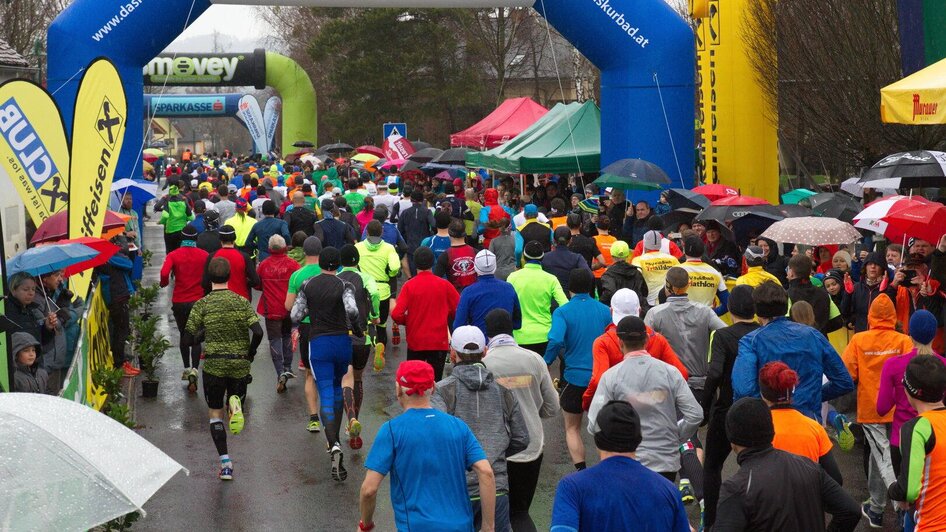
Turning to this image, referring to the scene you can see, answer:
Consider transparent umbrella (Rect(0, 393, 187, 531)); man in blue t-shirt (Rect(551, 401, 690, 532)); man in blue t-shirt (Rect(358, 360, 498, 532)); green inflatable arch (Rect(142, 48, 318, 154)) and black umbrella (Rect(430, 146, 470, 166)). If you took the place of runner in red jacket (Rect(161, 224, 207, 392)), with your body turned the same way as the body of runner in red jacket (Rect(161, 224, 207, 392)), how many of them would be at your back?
3

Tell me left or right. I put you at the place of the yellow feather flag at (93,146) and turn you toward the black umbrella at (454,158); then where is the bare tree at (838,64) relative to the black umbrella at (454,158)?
right

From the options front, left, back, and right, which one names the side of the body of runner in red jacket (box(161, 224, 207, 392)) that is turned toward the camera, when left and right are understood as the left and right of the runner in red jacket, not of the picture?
back

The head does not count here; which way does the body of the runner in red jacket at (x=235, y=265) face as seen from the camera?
away from the camera

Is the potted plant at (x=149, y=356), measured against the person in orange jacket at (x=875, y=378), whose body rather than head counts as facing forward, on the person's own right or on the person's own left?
on the person's own left

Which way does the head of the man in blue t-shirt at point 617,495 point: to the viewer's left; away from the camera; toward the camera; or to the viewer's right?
away from the camera

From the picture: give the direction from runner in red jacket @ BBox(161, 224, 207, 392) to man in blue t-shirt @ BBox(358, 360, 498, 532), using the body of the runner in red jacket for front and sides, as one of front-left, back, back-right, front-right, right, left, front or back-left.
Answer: back

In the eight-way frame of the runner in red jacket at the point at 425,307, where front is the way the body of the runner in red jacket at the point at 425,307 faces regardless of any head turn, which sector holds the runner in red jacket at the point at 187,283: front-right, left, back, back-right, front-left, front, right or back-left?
front-left

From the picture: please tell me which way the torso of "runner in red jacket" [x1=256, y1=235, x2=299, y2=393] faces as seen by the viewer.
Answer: away from the camera

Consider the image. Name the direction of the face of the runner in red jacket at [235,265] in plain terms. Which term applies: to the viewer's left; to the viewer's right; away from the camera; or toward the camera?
away from the camera

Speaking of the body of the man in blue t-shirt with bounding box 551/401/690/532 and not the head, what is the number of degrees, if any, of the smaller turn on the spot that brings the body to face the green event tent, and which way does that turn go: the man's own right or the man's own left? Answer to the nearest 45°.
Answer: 0° — they already face it

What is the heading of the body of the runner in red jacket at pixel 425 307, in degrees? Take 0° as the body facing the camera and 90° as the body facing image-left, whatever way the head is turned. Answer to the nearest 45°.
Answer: approximately 180°

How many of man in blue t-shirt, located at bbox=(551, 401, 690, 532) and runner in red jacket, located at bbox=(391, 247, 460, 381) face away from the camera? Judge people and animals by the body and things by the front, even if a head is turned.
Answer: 2

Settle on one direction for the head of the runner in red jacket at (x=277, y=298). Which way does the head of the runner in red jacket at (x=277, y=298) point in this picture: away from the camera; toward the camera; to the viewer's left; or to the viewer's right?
away from the camera

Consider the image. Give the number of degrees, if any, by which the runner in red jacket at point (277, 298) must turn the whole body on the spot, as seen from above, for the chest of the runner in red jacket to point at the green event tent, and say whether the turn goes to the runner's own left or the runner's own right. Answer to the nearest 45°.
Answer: approximately 45° to the runner's own right

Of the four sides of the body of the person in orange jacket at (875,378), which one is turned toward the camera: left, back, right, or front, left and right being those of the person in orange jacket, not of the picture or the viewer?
back

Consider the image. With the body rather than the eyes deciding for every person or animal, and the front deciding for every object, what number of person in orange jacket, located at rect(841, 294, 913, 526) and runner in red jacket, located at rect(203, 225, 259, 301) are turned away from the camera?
2

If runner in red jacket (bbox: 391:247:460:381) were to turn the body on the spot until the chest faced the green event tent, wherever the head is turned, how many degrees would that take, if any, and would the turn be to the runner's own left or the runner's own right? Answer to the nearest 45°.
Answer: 0° — they already face it
